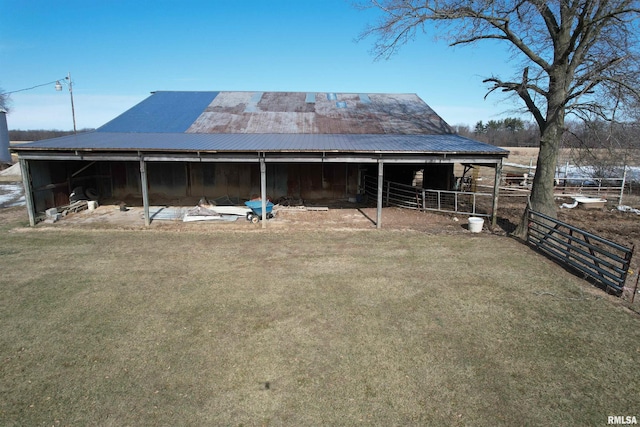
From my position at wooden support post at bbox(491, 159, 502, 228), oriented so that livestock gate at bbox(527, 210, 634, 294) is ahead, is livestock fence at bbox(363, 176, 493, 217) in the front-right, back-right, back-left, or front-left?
back-right

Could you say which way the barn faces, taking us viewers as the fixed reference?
facing the viewer

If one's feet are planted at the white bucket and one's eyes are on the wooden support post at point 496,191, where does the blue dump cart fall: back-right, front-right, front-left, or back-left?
back-left

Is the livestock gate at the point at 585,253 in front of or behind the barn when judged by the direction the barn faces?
in front

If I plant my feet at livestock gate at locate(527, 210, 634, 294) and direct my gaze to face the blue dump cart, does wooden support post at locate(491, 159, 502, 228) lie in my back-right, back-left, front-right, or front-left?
front-right

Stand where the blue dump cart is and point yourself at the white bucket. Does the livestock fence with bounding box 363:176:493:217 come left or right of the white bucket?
left

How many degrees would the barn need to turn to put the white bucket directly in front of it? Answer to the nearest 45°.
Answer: approximately 45° to its left
